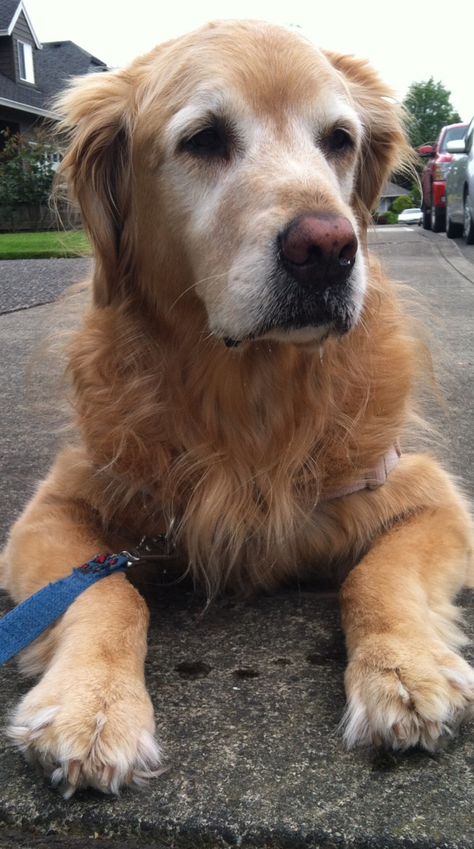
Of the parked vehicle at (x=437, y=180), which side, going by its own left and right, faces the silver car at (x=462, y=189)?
front

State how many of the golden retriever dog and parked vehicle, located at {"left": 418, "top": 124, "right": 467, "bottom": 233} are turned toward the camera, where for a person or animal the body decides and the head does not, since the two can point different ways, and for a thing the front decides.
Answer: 2

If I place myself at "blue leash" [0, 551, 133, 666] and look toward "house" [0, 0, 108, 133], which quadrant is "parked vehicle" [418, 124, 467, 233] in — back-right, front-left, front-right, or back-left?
front-right

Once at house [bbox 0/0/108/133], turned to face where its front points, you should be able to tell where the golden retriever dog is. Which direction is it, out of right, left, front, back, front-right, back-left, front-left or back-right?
front-right

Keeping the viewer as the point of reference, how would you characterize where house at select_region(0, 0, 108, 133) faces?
facing the viewer and to the right of the viewer

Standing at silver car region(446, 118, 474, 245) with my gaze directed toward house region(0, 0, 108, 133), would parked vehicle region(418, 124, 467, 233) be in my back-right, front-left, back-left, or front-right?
front-right

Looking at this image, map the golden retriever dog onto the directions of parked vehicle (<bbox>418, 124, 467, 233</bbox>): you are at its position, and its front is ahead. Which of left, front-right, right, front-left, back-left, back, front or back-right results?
front

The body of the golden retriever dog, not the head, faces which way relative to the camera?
toward the camera

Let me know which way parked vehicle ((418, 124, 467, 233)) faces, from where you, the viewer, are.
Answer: facing the viewer

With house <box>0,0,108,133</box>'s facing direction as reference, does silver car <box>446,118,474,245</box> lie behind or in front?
in front

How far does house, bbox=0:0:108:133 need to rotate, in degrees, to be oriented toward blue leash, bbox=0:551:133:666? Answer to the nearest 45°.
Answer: approximately 45° to its right

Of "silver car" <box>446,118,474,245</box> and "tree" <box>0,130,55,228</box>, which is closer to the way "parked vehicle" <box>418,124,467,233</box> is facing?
the silver car

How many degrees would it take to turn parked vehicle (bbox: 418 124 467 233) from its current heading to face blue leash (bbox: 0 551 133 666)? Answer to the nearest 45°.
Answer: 0° — it already faces it

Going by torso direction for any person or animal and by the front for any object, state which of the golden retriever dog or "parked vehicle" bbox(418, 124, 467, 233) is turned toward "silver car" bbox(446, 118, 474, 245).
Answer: the parked vehicle

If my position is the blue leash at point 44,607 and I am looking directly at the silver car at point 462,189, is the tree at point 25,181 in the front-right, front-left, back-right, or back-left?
front-left

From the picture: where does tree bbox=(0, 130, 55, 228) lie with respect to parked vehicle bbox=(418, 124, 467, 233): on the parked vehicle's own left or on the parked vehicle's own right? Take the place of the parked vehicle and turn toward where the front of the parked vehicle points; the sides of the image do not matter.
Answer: on the parked vehicle's own right
